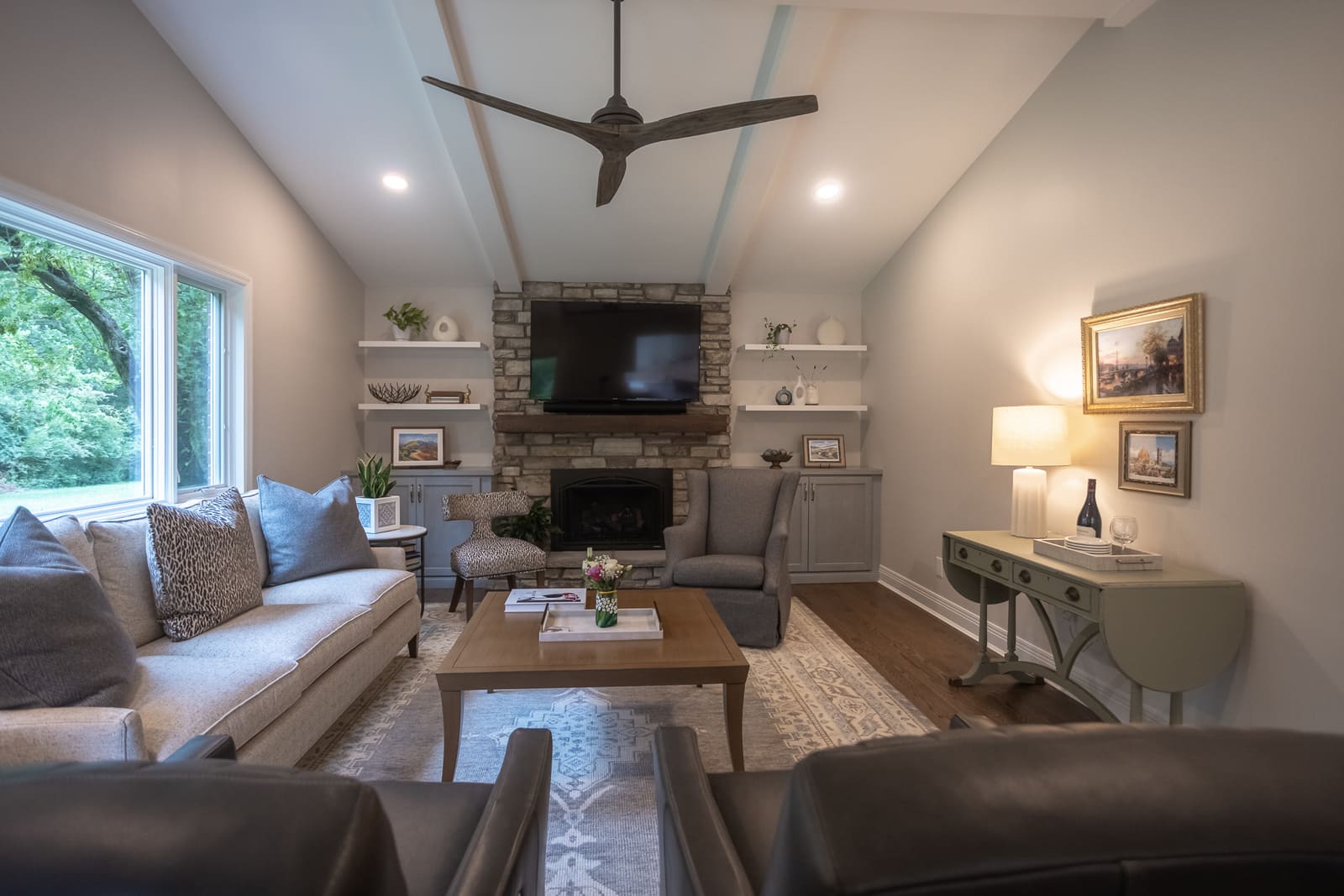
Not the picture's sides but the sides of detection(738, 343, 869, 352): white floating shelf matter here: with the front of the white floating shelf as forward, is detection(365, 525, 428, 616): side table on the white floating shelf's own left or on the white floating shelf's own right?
on the white floating shelf's own right

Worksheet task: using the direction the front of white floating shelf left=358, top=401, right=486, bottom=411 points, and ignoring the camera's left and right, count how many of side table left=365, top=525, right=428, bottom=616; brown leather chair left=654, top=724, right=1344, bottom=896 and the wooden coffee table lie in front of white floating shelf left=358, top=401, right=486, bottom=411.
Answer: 3

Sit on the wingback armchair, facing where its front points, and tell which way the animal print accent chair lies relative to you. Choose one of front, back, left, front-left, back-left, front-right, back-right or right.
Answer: front-right

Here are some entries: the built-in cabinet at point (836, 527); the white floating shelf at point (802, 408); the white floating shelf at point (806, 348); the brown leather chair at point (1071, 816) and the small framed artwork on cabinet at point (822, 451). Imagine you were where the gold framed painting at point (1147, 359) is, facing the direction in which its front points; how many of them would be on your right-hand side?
4

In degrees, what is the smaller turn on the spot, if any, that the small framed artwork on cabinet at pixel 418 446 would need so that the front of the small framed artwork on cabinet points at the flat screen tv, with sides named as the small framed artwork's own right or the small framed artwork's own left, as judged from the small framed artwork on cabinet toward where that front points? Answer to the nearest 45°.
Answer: approximately 45° to the small framed artwork's own left

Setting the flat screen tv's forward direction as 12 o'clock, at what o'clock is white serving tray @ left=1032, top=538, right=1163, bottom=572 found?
The white serving tray is roughly at 11 o'clock from the flat screen tv.

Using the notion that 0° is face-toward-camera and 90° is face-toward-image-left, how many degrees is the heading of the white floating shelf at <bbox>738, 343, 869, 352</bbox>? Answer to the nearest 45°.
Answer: approximately 0°

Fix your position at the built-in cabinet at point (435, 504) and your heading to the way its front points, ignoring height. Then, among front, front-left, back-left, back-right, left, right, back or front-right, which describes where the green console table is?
front-left

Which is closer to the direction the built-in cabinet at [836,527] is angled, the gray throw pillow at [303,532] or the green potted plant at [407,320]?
the gray throw pillow

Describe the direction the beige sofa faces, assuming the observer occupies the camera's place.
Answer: facing the viewer and to the right of the viewer

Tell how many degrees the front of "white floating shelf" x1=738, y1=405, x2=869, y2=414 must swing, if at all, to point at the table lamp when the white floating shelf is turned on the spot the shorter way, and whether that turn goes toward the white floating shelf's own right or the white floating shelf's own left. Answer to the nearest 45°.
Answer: approximately 45° to the white floating shelf's own left

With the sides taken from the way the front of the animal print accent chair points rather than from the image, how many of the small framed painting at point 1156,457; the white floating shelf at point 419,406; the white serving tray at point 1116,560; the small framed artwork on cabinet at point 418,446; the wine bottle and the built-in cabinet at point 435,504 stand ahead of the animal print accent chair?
3

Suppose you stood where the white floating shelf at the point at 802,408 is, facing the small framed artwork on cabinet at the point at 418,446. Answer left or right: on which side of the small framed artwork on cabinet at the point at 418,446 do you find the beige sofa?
left

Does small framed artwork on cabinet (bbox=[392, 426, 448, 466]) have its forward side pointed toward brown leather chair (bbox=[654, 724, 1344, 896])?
yes

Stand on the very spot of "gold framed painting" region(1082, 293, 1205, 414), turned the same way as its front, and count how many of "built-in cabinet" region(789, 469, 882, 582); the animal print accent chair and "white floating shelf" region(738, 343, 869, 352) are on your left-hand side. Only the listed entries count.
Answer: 0

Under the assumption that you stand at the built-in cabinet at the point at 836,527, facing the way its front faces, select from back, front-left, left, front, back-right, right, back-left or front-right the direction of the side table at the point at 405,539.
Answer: front-right

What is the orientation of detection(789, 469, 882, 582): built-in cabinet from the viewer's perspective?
toward the camera

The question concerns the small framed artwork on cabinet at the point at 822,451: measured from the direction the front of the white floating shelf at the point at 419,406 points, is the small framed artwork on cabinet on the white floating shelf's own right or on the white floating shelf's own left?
on the white floating shelf's own left

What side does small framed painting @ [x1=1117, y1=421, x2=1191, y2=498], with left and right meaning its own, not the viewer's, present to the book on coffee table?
front

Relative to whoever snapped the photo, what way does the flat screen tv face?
facing the viewer

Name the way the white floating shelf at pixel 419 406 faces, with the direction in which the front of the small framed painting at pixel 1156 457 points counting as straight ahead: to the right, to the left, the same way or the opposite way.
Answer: to the left

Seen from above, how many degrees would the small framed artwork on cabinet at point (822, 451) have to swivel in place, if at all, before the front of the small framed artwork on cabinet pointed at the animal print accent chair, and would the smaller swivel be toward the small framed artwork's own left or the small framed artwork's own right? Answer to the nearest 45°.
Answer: approximately 45° to the small framed artwork's own right
